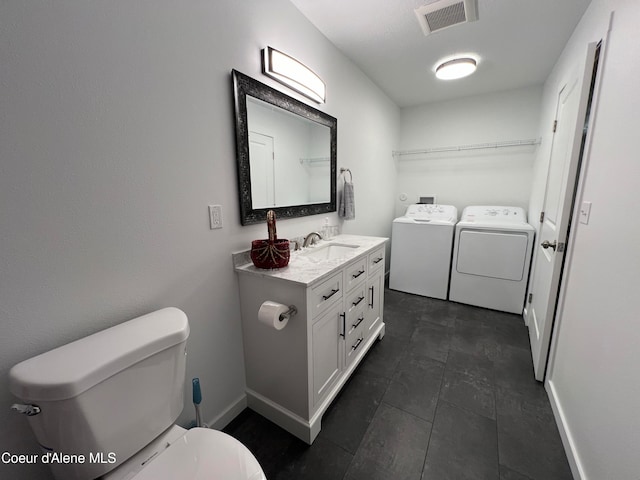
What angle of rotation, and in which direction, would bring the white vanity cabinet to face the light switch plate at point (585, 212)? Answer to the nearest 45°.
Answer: approximately 45° to its left

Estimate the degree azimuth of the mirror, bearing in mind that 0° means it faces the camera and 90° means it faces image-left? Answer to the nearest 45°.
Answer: approximately 315°

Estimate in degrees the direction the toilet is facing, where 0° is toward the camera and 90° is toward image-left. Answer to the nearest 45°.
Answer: approximately 315°

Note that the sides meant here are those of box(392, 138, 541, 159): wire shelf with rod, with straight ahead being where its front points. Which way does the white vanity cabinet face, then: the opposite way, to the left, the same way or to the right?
to the left

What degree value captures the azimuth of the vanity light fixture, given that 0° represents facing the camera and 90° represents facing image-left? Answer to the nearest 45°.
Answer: approximately 315°

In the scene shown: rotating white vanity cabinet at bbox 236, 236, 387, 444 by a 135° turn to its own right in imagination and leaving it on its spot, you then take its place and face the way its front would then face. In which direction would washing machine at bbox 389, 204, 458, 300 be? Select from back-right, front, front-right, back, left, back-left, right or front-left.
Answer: back-right

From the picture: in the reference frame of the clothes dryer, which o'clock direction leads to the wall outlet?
The wall outlet is roughly at 1 o'clock from the clothes dryer.

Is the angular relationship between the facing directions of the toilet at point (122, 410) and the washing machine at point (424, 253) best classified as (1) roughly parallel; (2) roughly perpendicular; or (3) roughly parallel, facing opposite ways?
roughly perpendicular

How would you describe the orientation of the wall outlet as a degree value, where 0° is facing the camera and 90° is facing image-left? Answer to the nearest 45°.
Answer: approximately 315°
